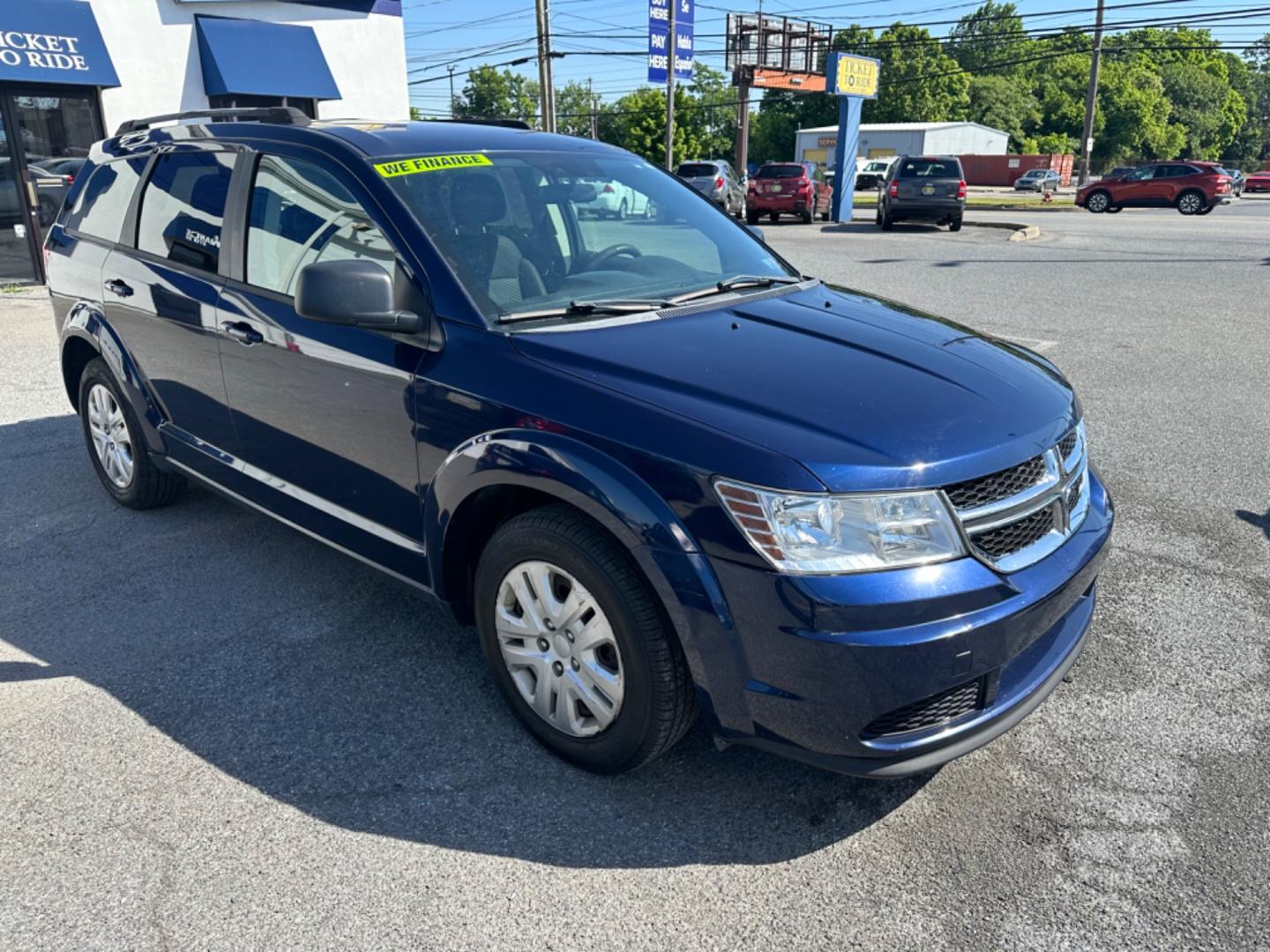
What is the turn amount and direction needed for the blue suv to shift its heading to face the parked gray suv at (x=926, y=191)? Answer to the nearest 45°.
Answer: approximately 135° to its left

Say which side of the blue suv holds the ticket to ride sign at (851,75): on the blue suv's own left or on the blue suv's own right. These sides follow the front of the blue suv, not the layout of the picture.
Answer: on the blue suv's own left

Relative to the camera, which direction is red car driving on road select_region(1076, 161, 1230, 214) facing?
to the viewer's left

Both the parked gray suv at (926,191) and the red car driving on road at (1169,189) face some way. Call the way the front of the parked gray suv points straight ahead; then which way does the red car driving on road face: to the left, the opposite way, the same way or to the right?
to the left

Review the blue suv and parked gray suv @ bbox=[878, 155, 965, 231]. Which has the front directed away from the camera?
the parked gray suv

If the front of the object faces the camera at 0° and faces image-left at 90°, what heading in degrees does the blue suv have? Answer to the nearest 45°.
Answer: approximately 315°

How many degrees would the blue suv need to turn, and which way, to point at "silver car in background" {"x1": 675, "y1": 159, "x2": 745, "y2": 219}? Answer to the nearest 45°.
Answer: approximately 135° to its left

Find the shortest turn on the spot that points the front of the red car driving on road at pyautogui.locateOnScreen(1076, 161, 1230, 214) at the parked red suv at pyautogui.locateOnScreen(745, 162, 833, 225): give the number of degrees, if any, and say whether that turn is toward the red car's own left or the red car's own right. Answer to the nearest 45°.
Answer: approximately 45° to the red car's own left

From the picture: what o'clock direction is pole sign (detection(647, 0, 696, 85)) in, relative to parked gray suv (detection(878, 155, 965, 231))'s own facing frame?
The pole sign is roughly at 10 o'clock from the parked gray suv.

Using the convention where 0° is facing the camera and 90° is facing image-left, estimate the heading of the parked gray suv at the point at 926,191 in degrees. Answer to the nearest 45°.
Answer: approximately 180°

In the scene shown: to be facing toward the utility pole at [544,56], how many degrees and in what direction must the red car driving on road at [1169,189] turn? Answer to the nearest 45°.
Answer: approximately 45° to its left

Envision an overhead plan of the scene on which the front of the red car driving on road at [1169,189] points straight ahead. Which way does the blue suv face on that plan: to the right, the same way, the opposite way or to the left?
the opposite way

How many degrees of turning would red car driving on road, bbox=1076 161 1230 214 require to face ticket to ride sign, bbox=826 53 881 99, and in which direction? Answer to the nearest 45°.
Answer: approximately 45° to its left

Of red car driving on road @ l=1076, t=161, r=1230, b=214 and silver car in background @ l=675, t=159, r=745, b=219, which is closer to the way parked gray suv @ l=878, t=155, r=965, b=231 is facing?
the red car driving on road

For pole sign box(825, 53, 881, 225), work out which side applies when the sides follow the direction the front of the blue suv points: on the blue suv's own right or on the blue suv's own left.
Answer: on the blue suv's own left
